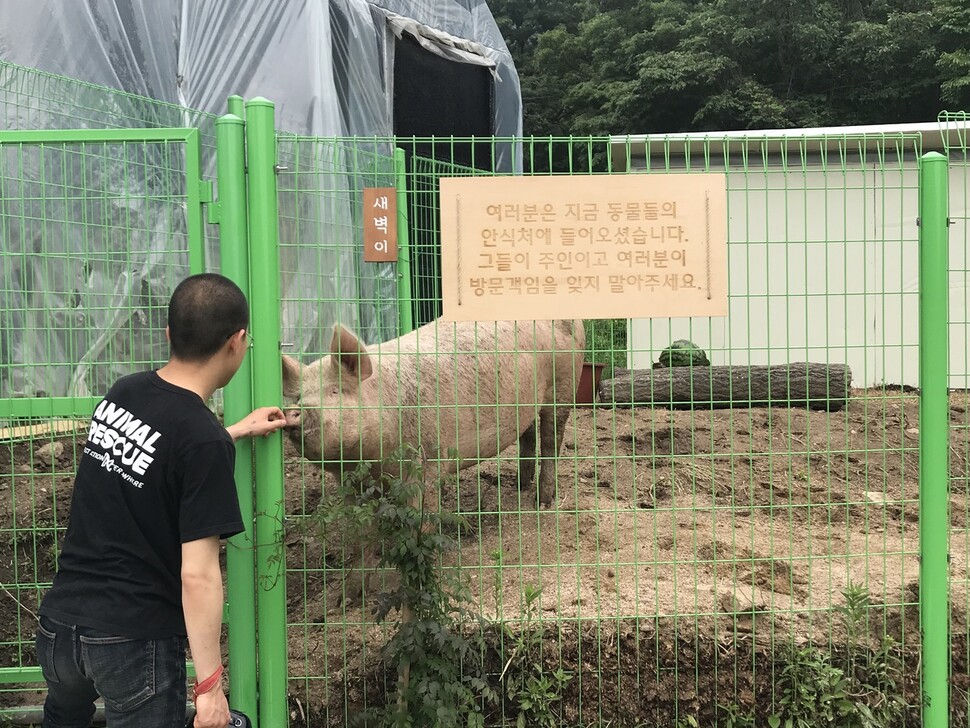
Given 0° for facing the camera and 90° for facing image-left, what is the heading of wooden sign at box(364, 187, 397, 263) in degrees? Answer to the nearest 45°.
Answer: approximately 0°

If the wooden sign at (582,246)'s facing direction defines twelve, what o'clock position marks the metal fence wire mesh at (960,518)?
The metal fence wire mesh is roughly at 8 o'clock from the wooden sign.

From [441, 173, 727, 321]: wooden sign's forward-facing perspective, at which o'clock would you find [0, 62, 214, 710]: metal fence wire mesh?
The metal fence wire mesh is roughly at 4 o'clock from the wooden sign.

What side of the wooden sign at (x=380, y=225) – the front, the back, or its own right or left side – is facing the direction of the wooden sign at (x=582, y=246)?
left

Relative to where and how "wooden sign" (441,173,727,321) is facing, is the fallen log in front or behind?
behind

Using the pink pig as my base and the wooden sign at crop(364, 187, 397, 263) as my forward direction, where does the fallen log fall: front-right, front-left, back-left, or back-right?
back-left

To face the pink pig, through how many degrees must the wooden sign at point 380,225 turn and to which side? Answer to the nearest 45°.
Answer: approximately 180°

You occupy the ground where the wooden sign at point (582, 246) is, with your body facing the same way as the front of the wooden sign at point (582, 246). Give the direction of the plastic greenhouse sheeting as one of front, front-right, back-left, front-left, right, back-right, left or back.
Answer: back-right

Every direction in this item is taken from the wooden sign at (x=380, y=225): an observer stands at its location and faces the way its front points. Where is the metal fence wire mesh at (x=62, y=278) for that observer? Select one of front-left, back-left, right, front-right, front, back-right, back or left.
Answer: back-right

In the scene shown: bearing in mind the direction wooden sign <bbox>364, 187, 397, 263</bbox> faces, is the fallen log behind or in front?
behind
